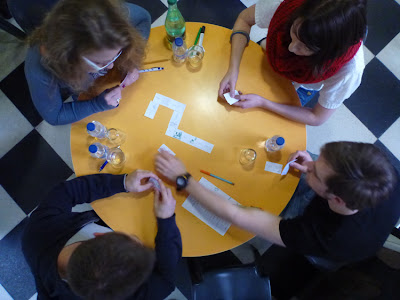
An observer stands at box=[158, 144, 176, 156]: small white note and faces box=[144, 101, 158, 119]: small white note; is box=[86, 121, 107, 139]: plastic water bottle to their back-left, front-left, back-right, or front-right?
front-left

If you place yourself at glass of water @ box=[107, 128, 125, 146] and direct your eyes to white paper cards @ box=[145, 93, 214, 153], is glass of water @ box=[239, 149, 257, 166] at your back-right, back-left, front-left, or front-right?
front-right

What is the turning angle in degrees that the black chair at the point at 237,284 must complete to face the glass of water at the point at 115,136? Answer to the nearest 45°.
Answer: approximately 90° to its left

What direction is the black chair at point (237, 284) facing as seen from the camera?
away from the camera

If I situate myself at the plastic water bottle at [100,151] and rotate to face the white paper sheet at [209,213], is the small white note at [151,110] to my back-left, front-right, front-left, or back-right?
front-left

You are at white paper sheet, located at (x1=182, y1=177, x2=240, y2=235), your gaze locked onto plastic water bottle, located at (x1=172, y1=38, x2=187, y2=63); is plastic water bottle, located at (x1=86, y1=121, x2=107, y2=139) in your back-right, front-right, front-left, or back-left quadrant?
front-left

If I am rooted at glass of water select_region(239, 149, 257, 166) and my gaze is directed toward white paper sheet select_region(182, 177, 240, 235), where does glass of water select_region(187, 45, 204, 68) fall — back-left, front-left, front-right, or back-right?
back-right

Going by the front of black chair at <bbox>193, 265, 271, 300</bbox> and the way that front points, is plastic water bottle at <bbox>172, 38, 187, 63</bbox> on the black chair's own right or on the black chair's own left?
on the black chair's own left

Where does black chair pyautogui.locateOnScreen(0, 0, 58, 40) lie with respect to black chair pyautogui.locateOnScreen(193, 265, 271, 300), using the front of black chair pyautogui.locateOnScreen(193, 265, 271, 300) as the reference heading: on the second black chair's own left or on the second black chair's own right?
on the second black chair's own left
